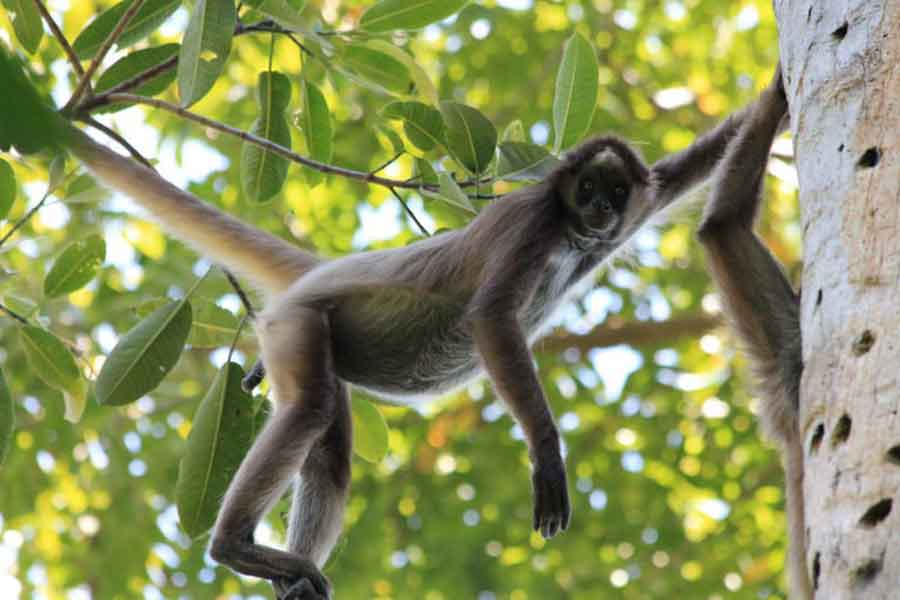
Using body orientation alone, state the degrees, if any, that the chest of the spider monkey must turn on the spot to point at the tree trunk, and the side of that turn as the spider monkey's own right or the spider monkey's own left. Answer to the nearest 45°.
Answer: approximately 45° to the spider monkey's own right

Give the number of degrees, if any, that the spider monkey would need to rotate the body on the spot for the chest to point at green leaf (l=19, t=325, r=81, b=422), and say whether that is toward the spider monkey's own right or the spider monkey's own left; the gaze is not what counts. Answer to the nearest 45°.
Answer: approximately 180°

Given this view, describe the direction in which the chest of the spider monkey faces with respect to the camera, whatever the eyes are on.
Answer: to the viewer's right

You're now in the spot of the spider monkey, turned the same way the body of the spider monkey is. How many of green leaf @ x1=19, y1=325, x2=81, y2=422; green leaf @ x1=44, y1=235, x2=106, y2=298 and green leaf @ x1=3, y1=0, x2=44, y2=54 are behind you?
3

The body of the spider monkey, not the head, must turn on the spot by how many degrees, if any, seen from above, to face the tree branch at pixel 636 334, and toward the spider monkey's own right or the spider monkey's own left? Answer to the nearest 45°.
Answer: approximately 45° to the spider monkey's own left
